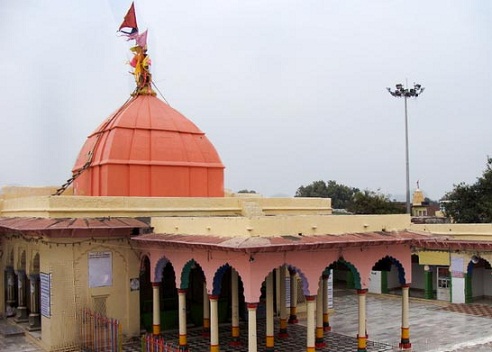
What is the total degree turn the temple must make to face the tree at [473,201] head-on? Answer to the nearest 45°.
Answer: approximately 90° to its left

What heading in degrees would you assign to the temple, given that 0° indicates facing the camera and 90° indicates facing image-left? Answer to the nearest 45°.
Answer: approximately 315°
